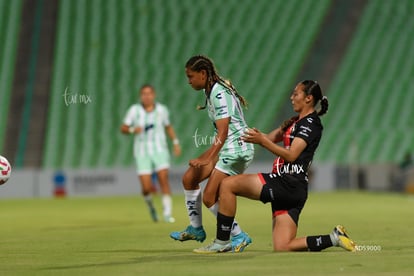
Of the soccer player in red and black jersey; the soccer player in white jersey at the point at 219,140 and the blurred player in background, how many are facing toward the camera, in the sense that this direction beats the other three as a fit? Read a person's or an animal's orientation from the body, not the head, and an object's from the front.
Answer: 1

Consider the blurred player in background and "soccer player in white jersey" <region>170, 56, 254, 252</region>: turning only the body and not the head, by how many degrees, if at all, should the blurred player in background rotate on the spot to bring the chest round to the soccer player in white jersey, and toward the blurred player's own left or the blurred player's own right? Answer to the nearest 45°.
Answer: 0° — they already face them

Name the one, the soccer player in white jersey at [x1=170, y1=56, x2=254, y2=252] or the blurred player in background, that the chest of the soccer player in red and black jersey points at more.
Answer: the soccer player in white jersey

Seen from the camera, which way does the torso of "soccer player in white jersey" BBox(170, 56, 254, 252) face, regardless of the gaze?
to the viewer's left

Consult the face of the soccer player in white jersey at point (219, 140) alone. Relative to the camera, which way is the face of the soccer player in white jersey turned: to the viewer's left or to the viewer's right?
to the viewer's left

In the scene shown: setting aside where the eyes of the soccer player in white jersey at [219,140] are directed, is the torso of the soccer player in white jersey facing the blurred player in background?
no

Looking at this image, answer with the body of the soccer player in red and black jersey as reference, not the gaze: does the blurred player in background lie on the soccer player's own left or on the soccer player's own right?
on the soccer player's own right

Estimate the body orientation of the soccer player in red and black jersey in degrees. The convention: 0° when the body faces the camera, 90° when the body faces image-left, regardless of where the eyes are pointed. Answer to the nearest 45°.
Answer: approximately 90°

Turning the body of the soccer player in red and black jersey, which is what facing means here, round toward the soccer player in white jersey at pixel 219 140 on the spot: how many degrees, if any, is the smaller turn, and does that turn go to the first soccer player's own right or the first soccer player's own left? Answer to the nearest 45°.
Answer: approximately 45° to the first soccer player's own right

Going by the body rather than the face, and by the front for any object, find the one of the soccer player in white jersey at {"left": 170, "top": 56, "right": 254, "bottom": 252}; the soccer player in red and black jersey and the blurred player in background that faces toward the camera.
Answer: the blurred player in background

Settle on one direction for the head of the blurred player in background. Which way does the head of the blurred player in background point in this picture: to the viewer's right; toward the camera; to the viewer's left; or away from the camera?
toward the camera

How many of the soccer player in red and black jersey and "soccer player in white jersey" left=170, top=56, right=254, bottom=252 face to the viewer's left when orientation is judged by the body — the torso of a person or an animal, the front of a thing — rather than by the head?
2

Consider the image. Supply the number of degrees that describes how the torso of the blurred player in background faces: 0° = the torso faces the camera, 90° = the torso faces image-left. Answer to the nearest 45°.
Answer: approximately 0°

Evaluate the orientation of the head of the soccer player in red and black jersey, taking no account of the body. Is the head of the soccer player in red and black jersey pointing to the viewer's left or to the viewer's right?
to the viewer's left

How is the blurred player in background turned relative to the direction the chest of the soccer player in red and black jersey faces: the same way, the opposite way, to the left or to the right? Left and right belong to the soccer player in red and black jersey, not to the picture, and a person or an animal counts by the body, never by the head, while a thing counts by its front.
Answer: to the left
